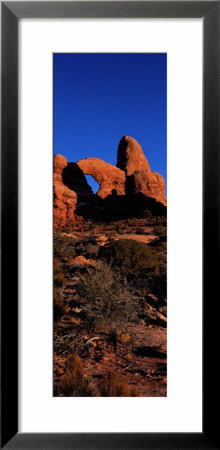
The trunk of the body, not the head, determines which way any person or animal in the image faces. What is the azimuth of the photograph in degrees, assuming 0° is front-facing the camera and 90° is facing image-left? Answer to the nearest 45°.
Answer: approximately 0°
